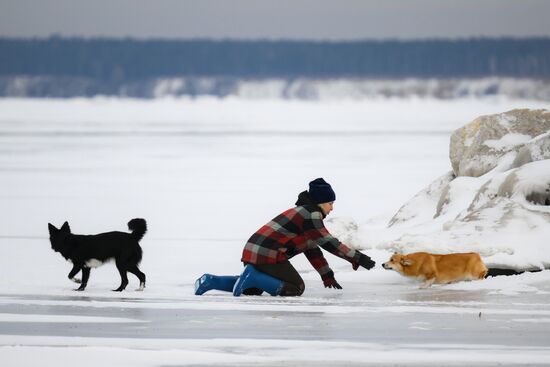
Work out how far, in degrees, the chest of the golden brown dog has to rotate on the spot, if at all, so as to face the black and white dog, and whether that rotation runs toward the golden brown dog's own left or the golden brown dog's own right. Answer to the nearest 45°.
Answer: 0° — it already faces it

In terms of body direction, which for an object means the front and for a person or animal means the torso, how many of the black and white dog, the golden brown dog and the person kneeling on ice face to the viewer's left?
2

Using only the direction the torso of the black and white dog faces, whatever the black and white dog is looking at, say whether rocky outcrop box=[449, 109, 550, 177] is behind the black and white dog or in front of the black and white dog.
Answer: behind

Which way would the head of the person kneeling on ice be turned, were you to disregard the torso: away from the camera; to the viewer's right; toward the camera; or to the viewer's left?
to the viewer's right

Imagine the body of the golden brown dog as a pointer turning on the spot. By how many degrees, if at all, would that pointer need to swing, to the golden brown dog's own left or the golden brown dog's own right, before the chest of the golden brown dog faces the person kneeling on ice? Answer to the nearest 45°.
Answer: approximately 45° to the golden brown dog's own left

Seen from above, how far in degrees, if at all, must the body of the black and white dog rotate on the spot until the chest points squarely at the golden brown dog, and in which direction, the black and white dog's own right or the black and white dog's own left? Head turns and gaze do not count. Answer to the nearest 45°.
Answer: approximately 180°

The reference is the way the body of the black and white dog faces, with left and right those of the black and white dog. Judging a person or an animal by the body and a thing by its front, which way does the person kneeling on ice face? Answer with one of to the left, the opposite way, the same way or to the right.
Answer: the opposite way

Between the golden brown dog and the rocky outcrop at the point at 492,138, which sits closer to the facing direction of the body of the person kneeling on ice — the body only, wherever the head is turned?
the golden brown dog

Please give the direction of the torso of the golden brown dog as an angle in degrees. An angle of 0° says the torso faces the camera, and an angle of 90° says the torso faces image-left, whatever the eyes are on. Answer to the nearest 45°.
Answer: approximately 90°

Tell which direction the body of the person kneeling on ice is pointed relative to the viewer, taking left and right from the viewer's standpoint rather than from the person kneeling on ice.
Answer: facing to the right of the viewer

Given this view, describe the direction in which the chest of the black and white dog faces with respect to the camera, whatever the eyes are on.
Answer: to the viewer's left

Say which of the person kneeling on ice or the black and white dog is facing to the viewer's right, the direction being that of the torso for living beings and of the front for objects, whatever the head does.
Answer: the person kneeling on ice

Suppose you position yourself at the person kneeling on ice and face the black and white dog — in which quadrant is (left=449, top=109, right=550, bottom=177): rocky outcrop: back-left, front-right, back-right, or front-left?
back-right

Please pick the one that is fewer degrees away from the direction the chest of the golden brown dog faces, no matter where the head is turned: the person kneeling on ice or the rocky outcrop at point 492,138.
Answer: the person kneeling on ice

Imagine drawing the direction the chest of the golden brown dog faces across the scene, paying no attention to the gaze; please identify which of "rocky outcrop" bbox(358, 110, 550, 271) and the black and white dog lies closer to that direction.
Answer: the black and white dog
